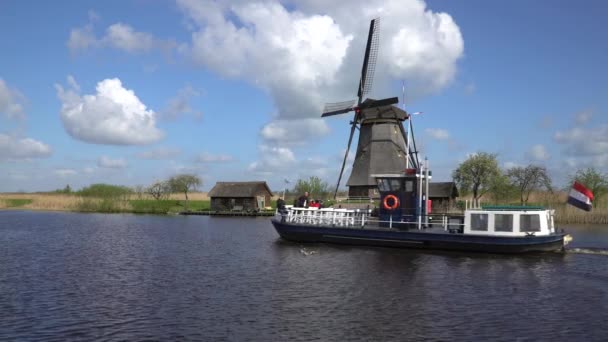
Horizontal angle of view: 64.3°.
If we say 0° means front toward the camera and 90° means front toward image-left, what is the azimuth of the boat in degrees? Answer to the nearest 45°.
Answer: approximately 90°

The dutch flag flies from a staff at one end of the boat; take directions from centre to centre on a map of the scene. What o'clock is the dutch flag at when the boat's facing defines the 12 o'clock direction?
The dutch flag is roughly at 6 o'clock from the boat.
